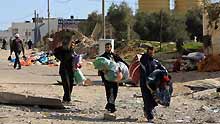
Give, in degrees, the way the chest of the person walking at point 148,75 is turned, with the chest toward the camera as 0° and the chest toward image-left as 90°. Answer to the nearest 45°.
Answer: approximately 315°

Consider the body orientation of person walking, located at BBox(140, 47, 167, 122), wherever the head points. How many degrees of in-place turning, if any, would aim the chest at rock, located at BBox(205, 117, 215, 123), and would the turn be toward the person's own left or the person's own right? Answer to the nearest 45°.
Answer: approximately 45° to the person's own left

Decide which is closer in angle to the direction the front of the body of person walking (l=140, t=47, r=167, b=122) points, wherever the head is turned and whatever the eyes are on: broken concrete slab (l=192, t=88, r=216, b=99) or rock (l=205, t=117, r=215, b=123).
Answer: the rock

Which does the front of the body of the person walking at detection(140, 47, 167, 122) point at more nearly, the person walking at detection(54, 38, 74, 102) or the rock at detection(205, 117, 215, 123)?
the rock

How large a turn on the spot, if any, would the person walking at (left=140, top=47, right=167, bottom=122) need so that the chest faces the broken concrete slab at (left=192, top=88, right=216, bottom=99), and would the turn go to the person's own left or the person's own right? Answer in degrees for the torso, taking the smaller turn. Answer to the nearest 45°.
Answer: approximately 135° to the person's own left

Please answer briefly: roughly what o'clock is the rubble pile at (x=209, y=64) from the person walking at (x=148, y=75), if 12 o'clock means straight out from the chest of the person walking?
The rubble pile is roughly at 8 o'clock from the person walking.
